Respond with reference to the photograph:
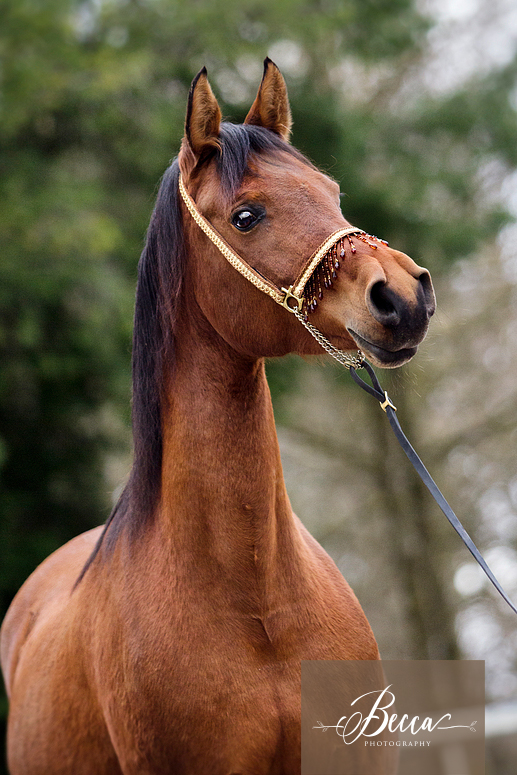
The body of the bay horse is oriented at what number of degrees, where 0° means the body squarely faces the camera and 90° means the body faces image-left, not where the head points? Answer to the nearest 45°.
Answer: approximately 315°
